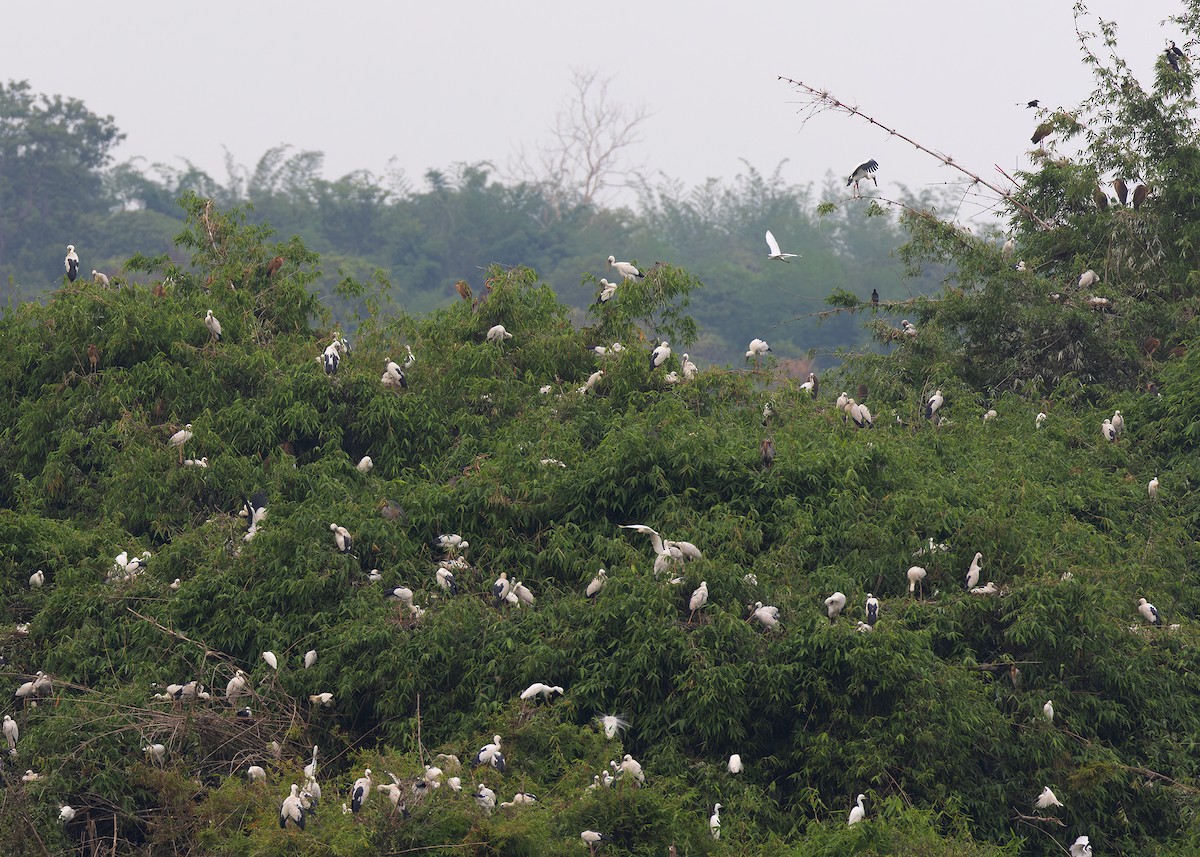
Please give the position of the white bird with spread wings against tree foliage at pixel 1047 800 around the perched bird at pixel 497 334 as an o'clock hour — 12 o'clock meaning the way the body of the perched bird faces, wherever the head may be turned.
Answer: The white bird with spread wings against tree foliage is roughly at 2 o'clock from the perched bird.

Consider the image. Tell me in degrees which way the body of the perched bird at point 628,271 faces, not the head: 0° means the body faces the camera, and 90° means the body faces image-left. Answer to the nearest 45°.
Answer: approximately 90°

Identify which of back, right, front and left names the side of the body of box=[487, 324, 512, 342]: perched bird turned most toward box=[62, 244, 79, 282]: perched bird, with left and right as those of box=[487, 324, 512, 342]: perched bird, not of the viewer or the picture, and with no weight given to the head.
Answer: back

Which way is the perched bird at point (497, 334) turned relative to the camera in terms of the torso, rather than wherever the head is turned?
to the viewer's right

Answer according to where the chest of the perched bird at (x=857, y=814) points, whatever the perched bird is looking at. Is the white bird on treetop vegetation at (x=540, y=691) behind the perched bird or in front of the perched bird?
behind
